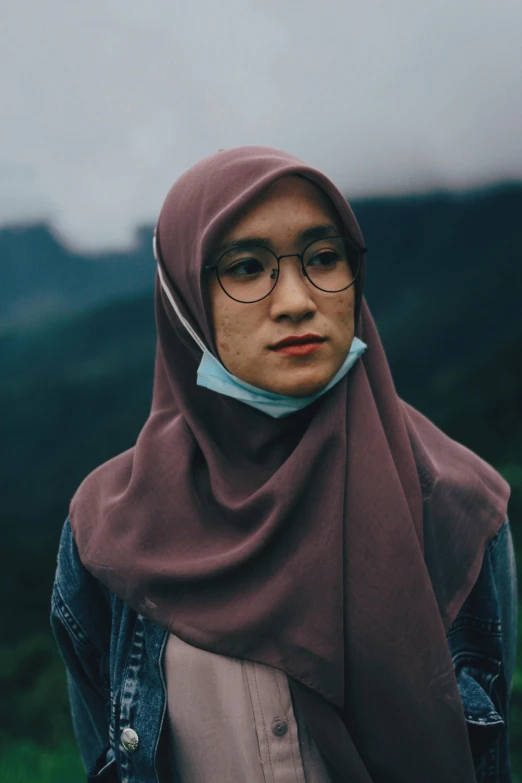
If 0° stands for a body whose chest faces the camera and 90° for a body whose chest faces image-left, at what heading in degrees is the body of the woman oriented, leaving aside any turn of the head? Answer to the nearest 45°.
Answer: approximately 0°
